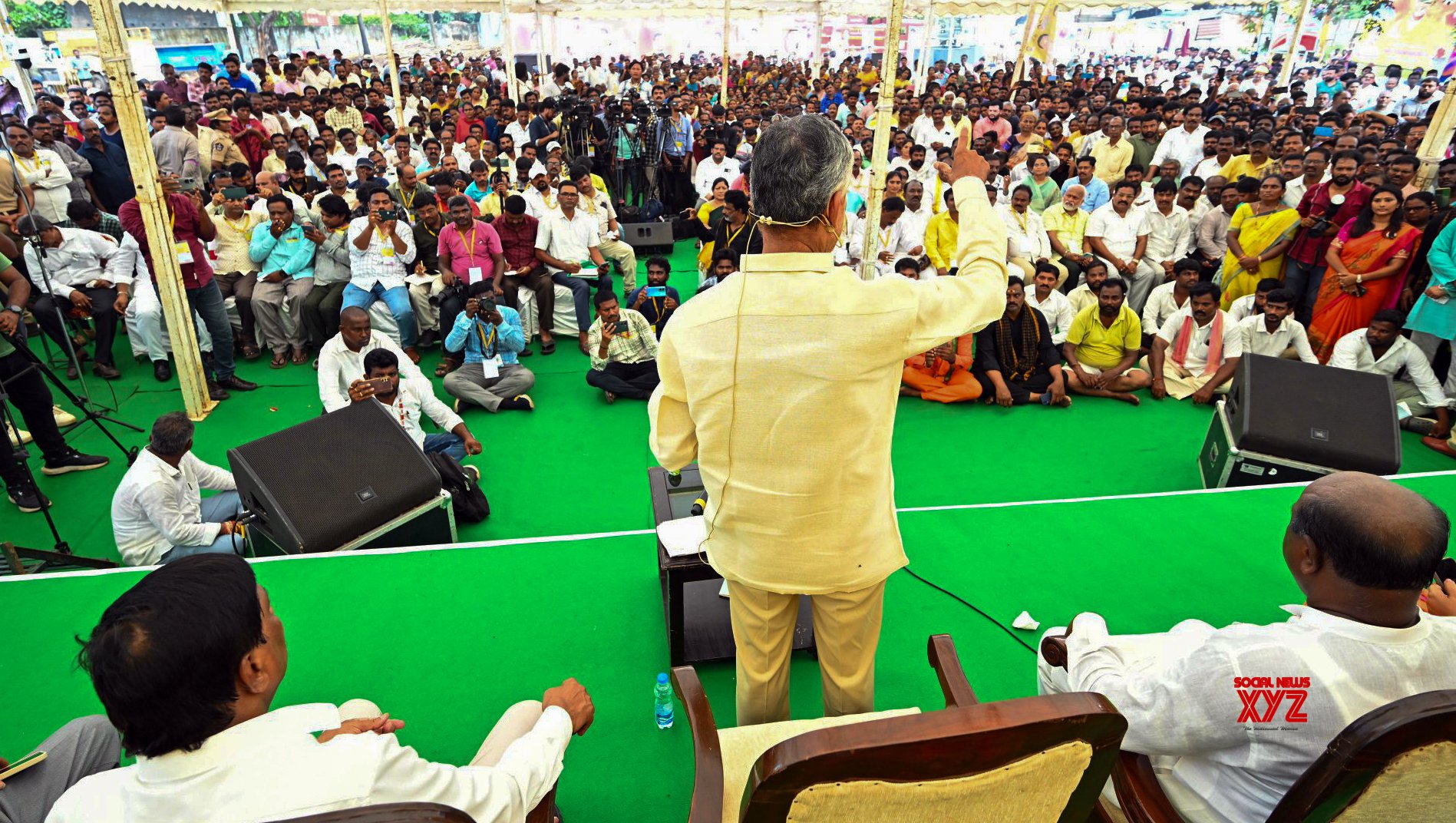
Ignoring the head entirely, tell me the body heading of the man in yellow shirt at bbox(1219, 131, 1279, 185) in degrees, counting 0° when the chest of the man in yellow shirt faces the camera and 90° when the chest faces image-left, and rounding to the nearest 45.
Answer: approximately 0°

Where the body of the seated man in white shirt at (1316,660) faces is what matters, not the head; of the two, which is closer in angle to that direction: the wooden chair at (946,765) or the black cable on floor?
the black cable on floor

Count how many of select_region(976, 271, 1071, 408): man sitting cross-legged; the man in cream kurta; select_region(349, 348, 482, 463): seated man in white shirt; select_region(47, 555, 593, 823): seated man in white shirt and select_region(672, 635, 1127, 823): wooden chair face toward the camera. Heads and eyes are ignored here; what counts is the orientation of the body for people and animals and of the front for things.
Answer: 2

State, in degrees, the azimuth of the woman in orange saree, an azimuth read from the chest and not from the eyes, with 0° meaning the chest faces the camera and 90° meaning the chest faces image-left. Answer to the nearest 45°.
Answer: approximately 45°

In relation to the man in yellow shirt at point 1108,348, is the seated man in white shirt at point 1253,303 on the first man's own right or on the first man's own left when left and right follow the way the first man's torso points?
on the first man's own left

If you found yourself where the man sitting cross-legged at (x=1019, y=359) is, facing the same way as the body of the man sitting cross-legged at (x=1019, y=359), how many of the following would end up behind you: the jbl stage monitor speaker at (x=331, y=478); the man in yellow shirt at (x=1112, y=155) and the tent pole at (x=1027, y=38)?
2

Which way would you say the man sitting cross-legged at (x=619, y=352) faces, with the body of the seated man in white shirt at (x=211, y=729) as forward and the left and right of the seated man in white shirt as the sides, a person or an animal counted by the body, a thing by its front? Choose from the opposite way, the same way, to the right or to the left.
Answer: the opposite way
